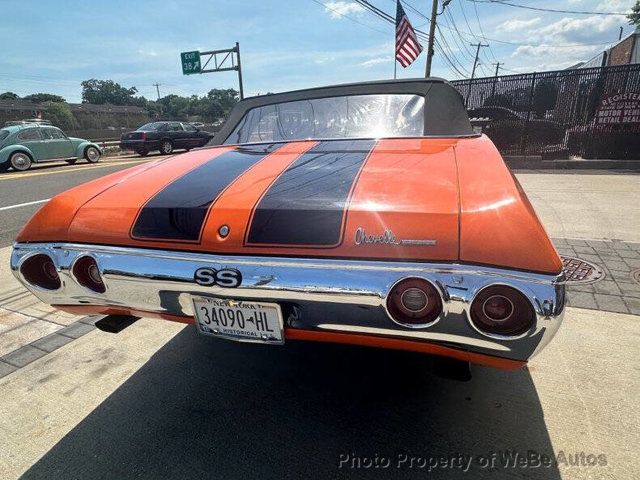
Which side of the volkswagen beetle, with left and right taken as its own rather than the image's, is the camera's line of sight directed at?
right

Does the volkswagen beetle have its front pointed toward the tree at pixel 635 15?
yes

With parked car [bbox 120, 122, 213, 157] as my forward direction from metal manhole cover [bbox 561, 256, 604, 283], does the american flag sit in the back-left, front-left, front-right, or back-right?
front-right

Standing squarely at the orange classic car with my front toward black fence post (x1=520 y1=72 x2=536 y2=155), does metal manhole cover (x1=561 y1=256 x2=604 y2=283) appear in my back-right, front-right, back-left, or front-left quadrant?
front-right

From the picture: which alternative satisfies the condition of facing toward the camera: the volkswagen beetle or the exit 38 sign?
the exit 38 sign

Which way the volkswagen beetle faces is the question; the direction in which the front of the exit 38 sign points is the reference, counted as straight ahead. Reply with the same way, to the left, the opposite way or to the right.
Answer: to the left

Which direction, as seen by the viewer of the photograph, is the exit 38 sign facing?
facing the viewer

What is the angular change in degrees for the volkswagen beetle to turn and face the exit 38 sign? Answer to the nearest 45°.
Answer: approximately 45° to its left

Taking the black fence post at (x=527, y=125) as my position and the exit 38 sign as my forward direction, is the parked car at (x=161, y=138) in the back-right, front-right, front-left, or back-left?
front-left

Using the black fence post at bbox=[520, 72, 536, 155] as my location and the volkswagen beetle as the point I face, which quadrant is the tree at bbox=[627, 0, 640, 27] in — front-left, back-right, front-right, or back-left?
back-right

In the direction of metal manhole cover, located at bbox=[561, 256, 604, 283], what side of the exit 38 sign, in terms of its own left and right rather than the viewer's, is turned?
front
